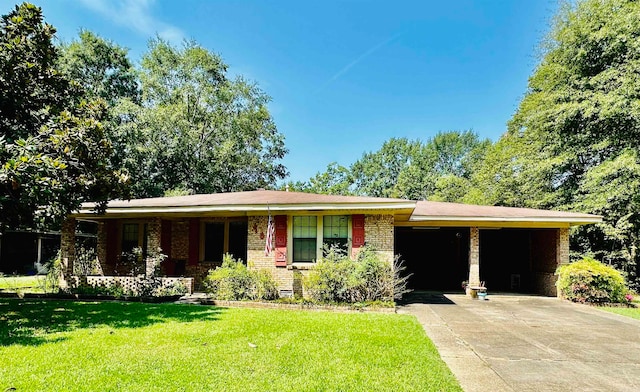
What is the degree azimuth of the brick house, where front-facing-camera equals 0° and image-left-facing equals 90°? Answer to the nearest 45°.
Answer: approximately 0°

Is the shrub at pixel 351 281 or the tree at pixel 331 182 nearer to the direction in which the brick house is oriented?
the shrub

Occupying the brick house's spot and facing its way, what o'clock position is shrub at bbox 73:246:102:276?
The shrub is roughly at 3 o'clock from the brick house.

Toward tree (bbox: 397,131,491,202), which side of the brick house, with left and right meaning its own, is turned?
back

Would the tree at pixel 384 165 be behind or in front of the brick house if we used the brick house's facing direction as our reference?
behind

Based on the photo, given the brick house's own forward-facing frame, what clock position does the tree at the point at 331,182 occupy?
The tree is roughly at 6 o'clock from the brick house.
